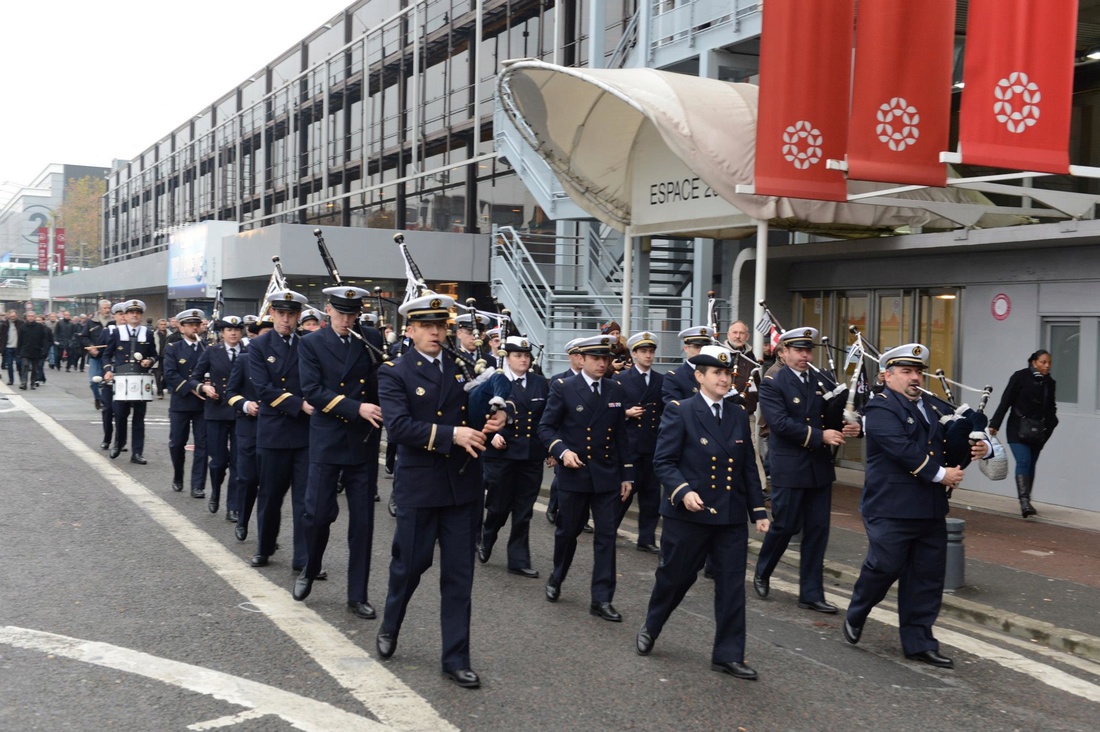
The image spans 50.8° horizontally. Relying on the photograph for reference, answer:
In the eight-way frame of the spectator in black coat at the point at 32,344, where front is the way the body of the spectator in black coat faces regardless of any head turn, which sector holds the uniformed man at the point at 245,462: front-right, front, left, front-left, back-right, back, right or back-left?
front

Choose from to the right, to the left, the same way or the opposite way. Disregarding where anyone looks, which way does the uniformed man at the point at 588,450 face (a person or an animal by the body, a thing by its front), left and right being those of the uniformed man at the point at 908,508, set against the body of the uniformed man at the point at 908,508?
the same way

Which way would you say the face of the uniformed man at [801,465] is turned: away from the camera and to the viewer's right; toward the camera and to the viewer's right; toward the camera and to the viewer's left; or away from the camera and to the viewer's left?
toward the camera and to the viewer's right

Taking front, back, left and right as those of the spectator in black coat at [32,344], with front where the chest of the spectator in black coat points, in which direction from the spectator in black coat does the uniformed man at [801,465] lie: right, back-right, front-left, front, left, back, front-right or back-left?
front

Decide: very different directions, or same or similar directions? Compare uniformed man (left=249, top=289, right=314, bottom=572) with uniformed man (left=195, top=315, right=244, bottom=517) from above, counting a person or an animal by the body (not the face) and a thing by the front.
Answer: same or similar directions

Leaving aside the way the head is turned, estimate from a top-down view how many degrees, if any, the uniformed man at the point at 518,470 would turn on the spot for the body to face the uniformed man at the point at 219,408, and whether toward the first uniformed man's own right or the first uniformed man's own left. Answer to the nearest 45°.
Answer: approximately 180°

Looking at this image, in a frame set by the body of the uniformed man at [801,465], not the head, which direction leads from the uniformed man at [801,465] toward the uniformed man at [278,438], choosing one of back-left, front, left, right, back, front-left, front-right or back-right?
back-right

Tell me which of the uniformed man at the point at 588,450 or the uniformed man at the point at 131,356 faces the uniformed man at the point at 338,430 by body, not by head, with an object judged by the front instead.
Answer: the uniformed man at the point at 131,356

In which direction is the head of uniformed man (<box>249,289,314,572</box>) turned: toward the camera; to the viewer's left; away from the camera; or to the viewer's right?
toward the camera

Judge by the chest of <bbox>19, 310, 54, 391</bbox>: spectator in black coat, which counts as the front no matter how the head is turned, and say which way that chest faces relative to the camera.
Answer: toward the camera

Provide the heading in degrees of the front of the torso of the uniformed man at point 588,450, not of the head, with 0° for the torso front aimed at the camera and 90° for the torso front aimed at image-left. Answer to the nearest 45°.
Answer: approximately 315°

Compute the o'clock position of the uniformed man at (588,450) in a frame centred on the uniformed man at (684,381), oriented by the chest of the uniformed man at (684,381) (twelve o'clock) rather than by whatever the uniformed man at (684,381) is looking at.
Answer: the uniformed man at (588,450) is roughly at 2 o'clock from the uniformed man at (684,381).

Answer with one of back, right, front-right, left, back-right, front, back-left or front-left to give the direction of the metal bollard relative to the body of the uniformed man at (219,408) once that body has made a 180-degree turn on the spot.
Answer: back

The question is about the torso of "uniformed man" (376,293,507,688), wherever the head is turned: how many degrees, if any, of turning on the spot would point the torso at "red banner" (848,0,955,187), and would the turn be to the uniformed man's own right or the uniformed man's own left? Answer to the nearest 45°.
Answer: approximately 90° to the uniformed man's own left

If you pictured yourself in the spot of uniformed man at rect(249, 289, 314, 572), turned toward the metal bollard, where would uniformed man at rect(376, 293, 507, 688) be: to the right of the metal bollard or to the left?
right

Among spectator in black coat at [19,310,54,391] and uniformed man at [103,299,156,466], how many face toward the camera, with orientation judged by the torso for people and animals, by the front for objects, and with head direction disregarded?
2

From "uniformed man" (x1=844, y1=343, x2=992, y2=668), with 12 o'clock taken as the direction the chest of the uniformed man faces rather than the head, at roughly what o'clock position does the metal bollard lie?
The metal bollard is roughly at 8 o'clock from the uniformed man.

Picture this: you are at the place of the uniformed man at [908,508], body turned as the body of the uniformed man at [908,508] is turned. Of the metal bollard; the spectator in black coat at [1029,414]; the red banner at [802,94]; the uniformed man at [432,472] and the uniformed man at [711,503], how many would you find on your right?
2

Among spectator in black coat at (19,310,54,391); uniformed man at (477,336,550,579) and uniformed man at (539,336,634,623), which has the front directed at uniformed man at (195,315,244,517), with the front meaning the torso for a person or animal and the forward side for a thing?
the spectator in black coat

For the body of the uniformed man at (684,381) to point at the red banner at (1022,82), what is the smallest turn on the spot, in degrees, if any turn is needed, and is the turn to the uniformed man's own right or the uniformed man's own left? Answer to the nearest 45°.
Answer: approximately 45° to the uniformed man's own left

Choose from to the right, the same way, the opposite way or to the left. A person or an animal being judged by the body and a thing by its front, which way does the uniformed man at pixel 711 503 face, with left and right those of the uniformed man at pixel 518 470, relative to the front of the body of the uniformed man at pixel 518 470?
the same way

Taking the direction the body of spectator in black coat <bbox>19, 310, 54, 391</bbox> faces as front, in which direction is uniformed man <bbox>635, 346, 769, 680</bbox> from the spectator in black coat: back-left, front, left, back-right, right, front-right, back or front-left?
front

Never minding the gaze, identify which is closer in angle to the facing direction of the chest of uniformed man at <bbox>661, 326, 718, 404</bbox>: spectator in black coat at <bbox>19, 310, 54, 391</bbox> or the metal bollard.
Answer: the metal bollard

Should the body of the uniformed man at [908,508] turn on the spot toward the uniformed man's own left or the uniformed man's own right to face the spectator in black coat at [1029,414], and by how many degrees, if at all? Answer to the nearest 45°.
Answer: approximately 135° to the uniformed man's own left
